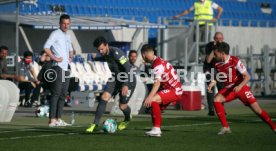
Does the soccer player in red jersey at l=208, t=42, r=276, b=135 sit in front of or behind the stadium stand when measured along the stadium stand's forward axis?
in front

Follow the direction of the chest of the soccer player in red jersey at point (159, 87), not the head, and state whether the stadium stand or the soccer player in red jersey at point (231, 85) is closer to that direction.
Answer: the stadium stand

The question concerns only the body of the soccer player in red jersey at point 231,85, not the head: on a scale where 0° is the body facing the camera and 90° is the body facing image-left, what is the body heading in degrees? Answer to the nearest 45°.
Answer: approximately 45°

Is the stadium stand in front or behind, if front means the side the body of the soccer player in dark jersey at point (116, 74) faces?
behind

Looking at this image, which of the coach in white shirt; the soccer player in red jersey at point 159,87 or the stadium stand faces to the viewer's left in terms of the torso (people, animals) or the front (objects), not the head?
the soccer player in red jersey

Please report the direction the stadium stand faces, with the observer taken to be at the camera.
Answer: facing the viewer

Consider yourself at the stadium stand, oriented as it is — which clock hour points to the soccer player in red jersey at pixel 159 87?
The soccer player in red jersey is roughly at 12 o'clock from the stadium stand.

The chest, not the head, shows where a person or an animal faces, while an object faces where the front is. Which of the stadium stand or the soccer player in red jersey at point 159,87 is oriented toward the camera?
the stadium stand

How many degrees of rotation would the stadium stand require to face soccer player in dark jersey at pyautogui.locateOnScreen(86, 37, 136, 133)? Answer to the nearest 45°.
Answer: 0° — it already faces them

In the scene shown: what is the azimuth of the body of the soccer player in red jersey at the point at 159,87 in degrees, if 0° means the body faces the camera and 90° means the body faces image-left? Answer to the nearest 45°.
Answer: approximately 90°

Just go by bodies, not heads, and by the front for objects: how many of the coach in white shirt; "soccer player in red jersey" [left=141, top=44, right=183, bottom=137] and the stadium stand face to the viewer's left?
1

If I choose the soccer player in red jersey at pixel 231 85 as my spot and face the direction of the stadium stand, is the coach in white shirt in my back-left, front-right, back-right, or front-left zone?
front-left

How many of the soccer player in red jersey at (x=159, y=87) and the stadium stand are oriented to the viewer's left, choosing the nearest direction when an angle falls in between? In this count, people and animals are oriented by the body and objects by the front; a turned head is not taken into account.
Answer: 1

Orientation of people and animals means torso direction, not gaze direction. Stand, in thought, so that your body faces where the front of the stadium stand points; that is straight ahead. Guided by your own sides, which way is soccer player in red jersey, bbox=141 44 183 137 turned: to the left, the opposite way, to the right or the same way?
to the right
